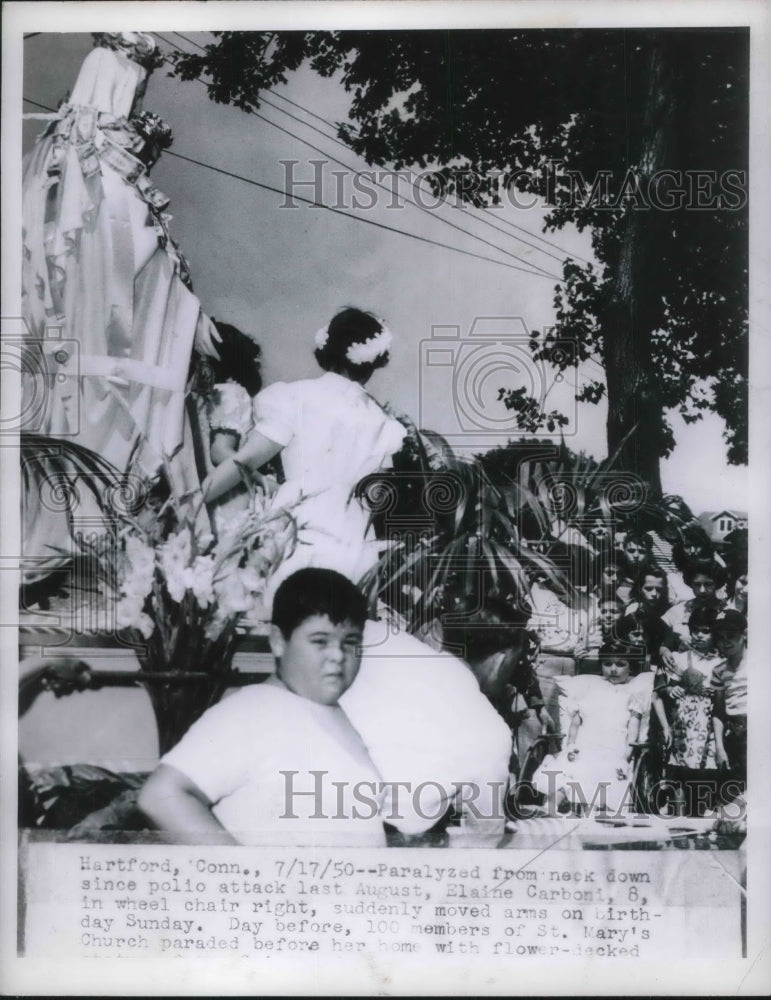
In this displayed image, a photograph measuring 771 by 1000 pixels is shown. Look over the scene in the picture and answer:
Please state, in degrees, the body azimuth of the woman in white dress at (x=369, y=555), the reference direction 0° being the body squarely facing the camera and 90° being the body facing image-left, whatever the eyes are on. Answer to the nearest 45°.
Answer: approximately 180°

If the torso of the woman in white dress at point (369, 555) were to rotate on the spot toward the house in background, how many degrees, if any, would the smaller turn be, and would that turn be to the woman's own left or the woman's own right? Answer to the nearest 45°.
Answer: approximately 90° to the woman's own right
